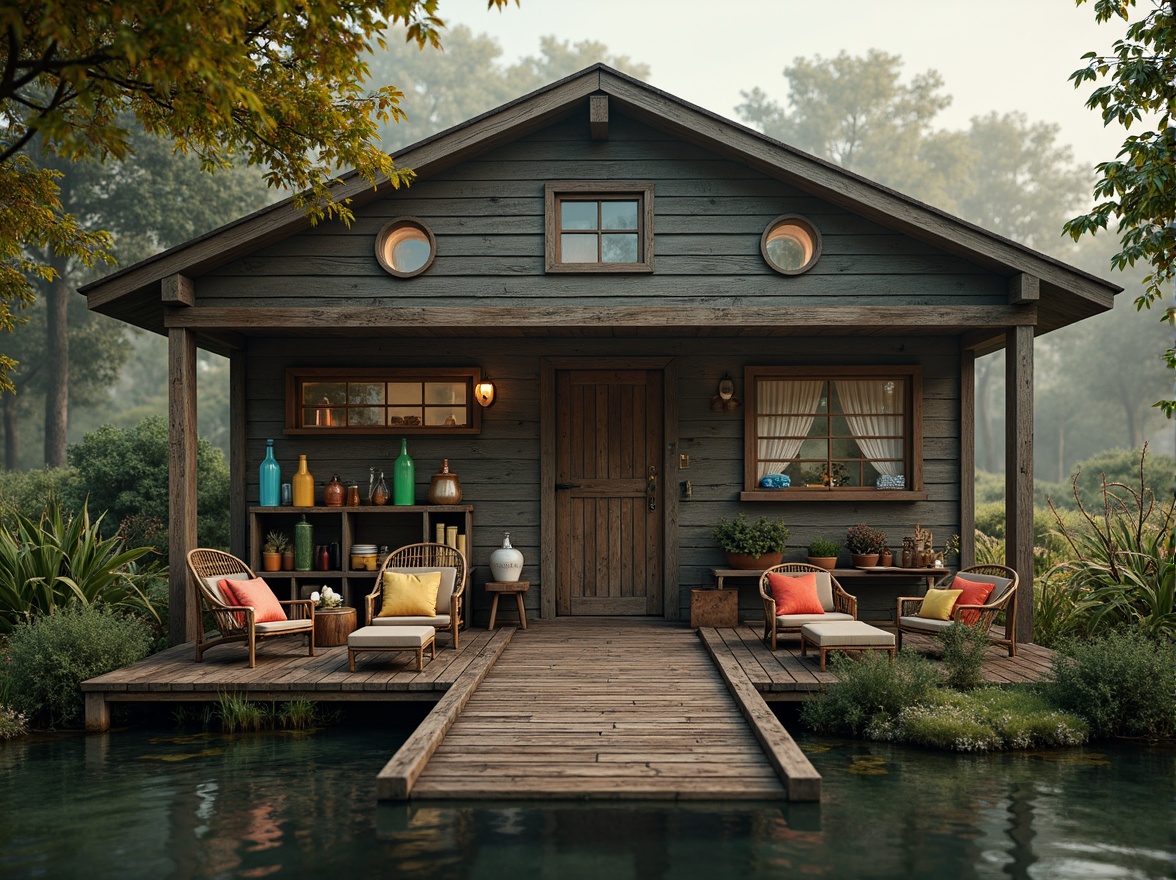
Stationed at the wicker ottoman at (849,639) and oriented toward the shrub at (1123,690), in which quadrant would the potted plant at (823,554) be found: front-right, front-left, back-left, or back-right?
back-left

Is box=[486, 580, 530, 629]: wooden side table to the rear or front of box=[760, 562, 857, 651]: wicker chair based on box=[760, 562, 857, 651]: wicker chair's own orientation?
to the rear

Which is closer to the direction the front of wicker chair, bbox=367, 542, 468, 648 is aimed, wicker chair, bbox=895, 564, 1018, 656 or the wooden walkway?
the wooden walkway

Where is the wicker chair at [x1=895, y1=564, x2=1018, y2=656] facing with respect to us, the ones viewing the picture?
facing the viewer and to the left of the viewer

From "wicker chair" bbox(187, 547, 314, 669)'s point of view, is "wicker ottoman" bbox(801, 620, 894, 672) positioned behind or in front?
in front

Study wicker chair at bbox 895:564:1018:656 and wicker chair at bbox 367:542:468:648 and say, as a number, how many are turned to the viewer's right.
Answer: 0

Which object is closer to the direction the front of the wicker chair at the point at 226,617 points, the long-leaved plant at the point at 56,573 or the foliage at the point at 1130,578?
the foliage

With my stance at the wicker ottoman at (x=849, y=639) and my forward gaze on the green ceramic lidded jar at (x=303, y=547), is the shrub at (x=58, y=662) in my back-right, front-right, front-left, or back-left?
front-left

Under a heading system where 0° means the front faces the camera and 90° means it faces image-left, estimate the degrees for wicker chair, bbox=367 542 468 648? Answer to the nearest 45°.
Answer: approximately 45°

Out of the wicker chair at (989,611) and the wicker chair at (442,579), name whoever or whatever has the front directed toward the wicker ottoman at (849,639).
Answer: the wicker chair at (989,611)

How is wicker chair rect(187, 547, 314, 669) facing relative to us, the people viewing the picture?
facing the viewer and to the right of the viewer

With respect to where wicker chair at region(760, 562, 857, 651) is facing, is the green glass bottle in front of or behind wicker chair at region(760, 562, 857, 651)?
behind
